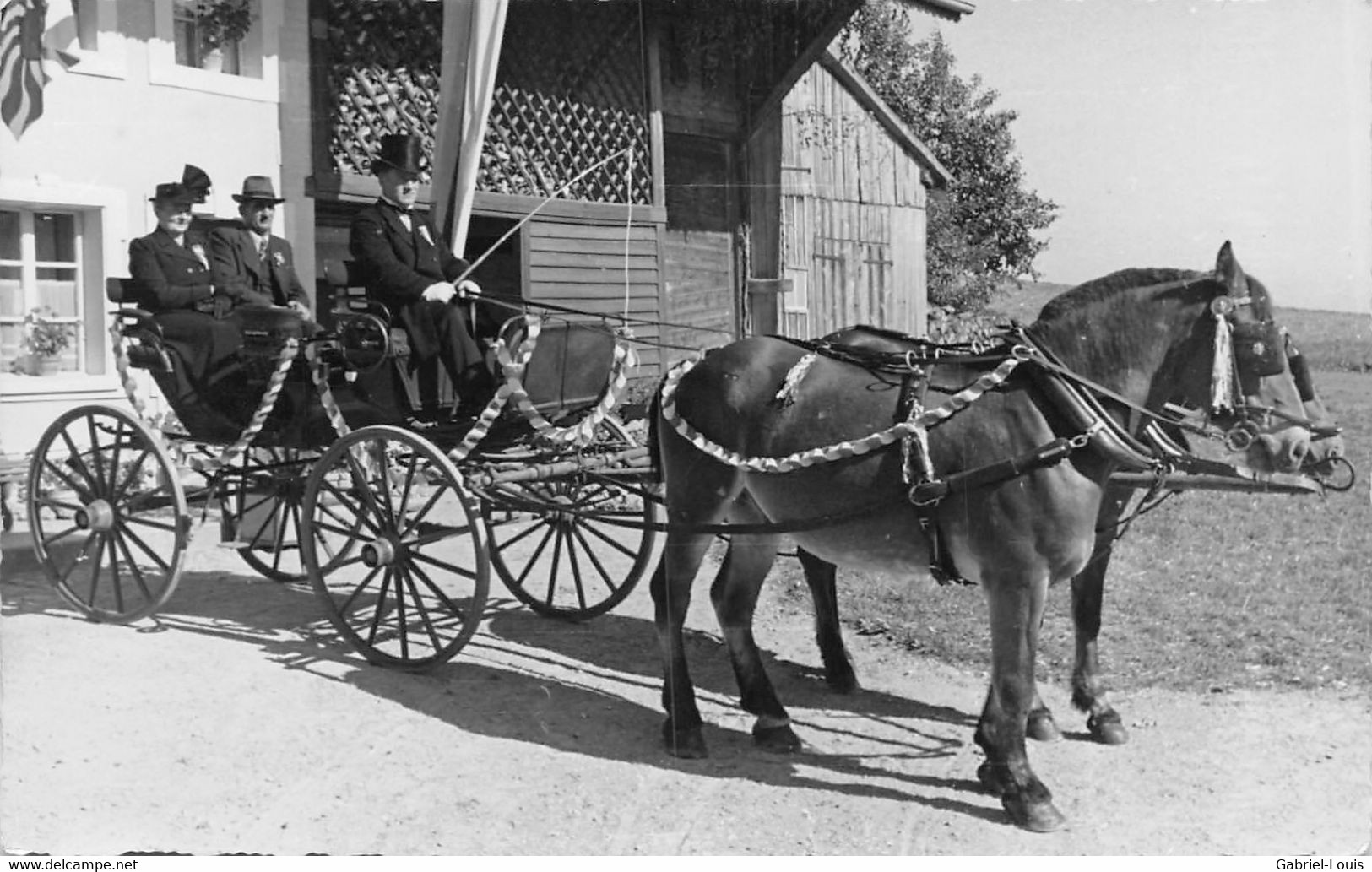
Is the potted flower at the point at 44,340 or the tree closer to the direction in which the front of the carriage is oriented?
the tree

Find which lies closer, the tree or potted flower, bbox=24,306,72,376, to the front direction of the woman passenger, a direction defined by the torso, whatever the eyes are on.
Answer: the tree

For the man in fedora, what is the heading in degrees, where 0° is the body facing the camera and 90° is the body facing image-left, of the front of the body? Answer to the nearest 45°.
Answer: approximately 315°

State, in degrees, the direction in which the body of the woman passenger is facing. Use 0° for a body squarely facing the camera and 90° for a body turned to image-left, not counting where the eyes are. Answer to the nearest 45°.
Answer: approximately 315°
